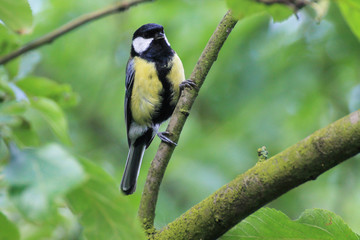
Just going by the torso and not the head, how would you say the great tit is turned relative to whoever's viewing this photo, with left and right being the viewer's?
facing the viewer and to the right of the viewer
